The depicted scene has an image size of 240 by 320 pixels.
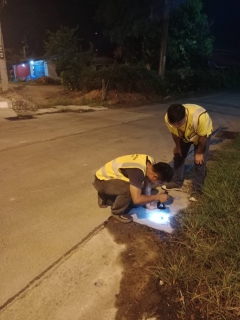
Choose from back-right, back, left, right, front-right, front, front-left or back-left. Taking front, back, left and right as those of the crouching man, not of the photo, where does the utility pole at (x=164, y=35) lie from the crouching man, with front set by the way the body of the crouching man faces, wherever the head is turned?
left

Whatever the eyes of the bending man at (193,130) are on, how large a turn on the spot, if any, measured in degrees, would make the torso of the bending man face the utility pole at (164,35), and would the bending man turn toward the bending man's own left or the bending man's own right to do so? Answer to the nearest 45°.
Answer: approximately 135° to the bending man's own right

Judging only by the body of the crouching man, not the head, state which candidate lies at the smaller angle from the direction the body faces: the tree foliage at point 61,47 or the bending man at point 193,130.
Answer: the bending man

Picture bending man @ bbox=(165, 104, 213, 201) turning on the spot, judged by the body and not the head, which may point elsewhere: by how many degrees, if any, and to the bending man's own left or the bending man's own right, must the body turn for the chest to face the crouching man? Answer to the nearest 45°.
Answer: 0° — they already face them

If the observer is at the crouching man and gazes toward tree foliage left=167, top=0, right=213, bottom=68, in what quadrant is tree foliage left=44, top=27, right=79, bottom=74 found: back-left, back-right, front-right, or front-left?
front-left

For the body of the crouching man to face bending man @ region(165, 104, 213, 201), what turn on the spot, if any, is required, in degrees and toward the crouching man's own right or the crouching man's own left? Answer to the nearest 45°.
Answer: approximately 45° to the crouching man's own left

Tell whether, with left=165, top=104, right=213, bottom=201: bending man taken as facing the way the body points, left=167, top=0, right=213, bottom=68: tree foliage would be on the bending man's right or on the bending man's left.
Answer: on the bending man's right

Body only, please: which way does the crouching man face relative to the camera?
to the viewer's right

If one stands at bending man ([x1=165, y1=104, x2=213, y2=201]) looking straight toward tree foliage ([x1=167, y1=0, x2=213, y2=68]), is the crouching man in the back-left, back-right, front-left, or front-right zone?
back-left

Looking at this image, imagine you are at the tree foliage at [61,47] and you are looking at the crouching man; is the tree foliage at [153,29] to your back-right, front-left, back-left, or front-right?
front-left

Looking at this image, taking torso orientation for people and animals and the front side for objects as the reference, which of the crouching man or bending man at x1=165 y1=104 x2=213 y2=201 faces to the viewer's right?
the crouching man

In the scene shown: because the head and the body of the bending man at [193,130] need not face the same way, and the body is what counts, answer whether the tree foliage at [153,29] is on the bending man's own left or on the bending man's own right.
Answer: on the bending man's own right

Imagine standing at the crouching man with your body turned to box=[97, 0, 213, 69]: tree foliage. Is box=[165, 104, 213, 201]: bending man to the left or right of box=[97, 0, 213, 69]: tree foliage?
right

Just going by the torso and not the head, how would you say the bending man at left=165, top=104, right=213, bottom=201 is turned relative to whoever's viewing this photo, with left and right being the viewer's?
facing the viewer and to the left of the viewer

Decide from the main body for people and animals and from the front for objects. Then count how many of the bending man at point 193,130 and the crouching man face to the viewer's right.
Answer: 1
